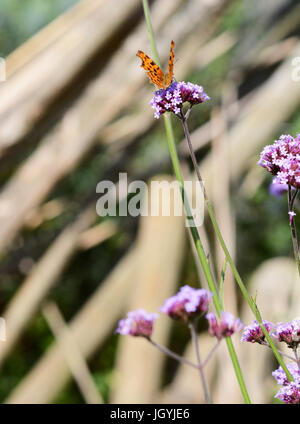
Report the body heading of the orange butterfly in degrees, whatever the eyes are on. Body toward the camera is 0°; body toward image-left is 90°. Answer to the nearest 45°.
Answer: approximately 180°

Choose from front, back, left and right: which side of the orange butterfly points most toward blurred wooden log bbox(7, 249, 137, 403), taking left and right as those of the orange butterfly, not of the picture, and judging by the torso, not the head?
front

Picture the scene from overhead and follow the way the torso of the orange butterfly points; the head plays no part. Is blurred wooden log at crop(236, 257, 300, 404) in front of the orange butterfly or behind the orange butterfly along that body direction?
in front

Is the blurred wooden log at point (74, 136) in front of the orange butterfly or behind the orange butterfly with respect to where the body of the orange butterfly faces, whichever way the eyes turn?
in front
